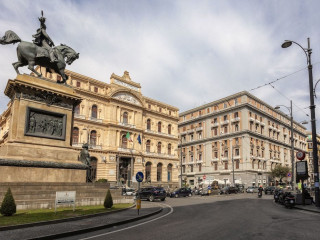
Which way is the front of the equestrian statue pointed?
to the viewer's right

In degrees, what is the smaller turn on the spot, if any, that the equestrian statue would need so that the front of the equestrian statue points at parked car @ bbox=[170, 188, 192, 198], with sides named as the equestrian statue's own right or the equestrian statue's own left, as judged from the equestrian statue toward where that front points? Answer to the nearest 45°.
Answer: approximately 45° to the equestrian statue's own left

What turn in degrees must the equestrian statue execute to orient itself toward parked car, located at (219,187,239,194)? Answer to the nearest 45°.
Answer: approximately 45° to its left

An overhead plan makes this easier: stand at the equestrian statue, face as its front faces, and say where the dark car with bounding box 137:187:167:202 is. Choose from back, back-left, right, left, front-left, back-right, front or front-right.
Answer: front-left
